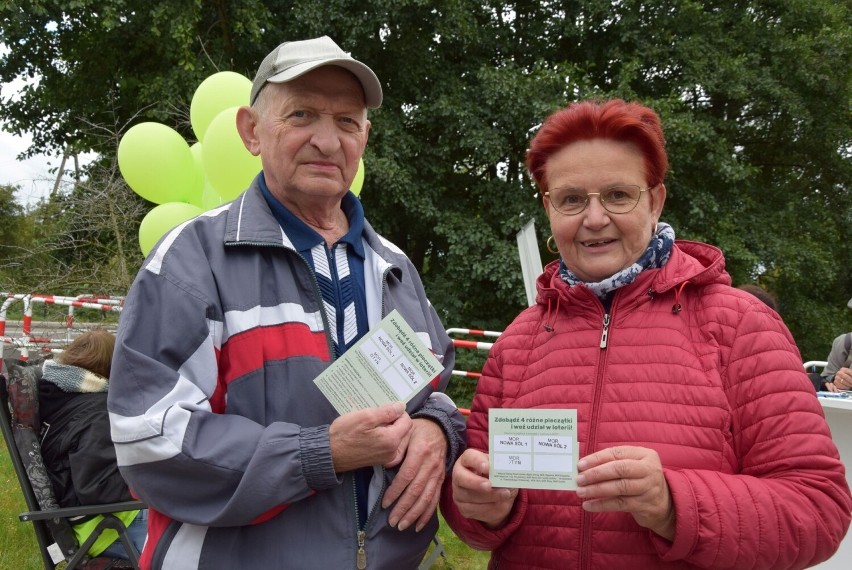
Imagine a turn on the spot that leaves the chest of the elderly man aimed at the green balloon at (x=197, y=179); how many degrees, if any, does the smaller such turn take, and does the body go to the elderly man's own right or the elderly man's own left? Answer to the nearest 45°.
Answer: approximately 135° to the elderly man's own left

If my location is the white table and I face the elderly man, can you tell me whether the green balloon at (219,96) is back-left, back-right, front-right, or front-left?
front-right

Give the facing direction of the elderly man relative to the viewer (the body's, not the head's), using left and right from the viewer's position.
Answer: facing the viewer and to the right of the viewer

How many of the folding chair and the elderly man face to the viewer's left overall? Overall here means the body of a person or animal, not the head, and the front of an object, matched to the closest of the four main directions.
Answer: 0

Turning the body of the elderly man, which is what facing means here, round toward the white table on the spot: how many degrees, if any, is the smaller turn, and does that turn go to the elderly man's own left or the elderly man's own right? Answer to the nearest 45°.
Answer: approximately 90° to the elderly man's own left

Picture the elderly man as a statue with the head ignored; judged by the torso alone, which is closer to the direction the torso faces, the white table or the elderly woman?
the elderly woman

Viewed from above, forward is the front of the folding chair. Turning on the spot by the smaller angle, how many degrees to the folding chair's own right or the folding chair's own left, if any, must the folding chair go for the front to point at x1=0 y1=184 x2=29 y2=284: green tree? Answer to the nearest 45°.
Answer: approximately 90° to the folding chair's own left
